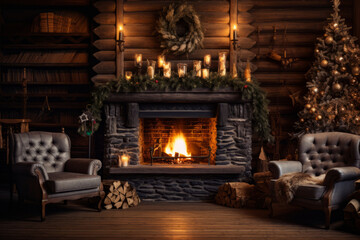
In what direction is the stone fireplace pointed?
toward the camera

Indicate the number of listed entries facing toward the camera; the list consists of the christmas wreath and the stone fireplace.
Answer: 2

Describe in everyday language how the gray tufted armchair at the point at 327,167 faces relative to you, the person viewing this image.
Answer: facing the viewer and to the left of the viewer

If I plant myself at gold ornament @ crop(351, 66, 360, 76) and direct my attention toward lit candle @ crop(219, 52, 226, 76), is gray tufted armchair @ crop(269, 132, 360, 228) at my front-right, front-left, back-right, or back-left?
front-left

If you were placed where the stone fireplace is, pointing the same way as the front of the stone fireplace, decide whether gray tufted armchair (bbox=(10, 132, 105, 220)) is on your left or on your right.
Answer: on your right

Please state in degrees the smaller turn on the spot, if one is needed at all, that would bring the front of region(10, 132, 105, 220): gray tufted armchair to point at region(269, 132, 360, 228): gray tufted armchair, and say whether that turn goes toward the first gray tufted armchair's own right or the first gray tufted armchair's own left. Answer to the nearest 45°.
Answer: approximately 45° to the first gray tufted armchair's own left

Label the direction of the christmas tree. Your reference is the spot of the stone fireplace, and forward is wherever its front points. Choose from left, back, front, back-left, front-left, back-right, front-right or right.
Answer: left

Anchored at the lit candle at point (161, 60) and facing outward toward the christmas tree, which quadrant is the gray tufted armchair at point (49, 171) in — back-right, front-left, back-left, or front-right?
back-right

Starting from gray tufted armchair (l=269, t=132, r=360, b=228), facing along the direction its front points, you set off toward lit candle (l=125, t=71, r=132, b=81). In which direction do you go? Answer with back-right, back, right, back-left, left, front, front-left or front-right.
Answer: front-right

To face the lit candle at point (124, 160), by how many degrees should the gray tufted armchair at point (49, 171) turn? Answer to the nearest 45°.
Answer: approximately 90° to its left

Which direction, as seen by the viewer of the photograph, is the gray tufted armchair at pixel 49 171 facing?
facing the viewer and to the right of the viewer

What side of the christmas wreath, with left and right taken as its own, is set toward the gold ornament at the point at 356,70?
left

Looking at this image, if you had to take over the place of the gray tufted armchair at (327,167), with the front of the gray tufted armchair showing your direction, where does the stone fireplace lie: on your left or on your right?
on your right

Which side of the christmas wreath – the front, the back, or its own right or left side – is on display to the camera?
front
